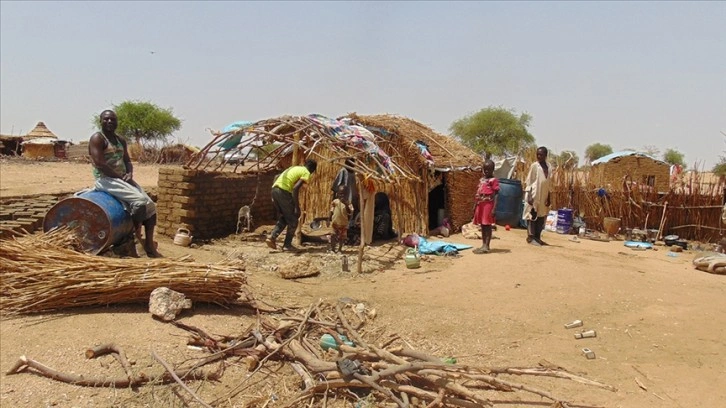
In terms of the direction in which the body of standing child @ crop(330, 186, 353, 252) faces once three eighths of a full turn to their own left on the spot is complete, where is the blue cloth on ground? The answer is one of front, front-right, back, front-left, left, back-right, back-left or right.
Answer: front-right

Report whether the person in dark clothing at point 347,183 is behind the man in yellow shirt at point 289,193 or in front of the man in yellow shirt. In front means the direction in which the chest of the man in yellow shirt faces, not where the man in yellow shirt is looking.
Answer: in front

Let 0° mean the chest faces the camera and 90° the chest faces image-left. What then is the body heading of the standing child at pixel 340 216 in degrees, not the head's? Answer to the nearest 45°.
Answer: approximately 0°

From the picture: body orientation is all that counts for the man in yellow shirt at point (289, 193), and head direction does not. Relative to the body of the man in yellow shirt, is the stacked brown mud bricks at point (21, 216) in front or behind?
behind

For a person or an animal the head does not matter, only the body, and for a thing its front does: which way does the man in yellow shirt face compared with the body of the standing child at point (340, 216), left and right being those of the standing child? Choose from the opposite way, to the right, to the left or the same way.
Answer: to the left

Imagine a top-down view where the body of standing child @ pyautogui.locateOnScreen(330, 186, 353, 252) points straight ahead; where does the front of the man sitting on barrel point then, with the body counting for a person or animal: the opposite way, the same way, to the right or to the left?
to the left

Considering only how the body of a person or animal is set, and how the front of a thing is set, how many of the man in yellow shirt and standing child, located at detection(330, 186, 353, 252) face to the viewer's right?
1

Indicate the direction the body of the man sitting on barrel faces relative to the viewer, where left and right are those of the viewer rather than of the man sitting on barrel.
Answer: facing the viewer and to the right of the viewer

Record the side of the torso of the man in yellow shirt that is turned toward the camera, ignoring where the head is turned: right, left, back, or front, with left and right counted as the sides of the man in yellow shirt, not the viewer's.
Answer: right
